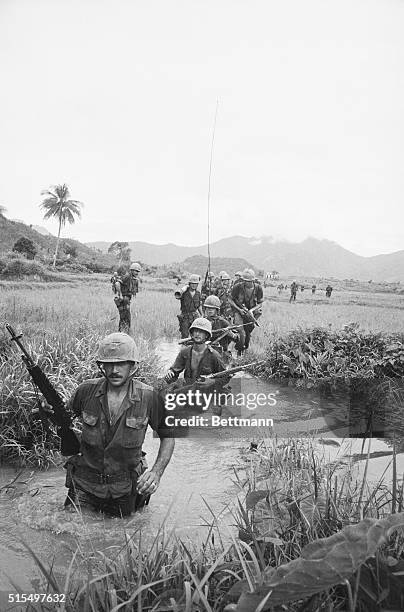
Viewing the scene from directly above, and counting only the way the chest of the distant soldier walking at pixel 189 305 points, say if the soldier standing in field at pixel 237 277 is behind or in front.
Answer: behind

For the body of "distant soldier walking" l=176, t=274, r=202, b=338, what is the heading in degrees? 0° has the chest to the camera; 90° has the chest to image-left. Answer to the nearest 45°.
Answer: approximately 0°

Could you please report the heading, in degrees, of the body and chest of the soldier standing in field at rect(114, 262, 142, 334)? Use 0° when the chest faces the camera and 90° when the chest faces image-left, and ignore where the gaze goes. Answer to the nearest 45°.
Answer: approximately 315°

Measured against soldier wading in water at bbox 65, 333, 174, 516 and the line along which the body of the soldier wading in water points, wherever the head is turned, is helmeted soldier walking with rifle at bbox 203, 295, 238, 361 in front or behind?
behind

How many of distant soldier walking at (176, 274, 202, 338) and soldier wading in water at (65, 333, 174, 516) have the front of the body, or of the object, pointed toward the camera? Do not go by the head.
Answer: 2

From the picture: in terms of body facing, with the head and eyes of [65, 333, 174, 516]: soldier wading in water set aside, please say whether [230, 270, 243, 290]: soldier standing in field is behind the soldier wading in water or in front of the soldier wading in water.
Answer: behind
